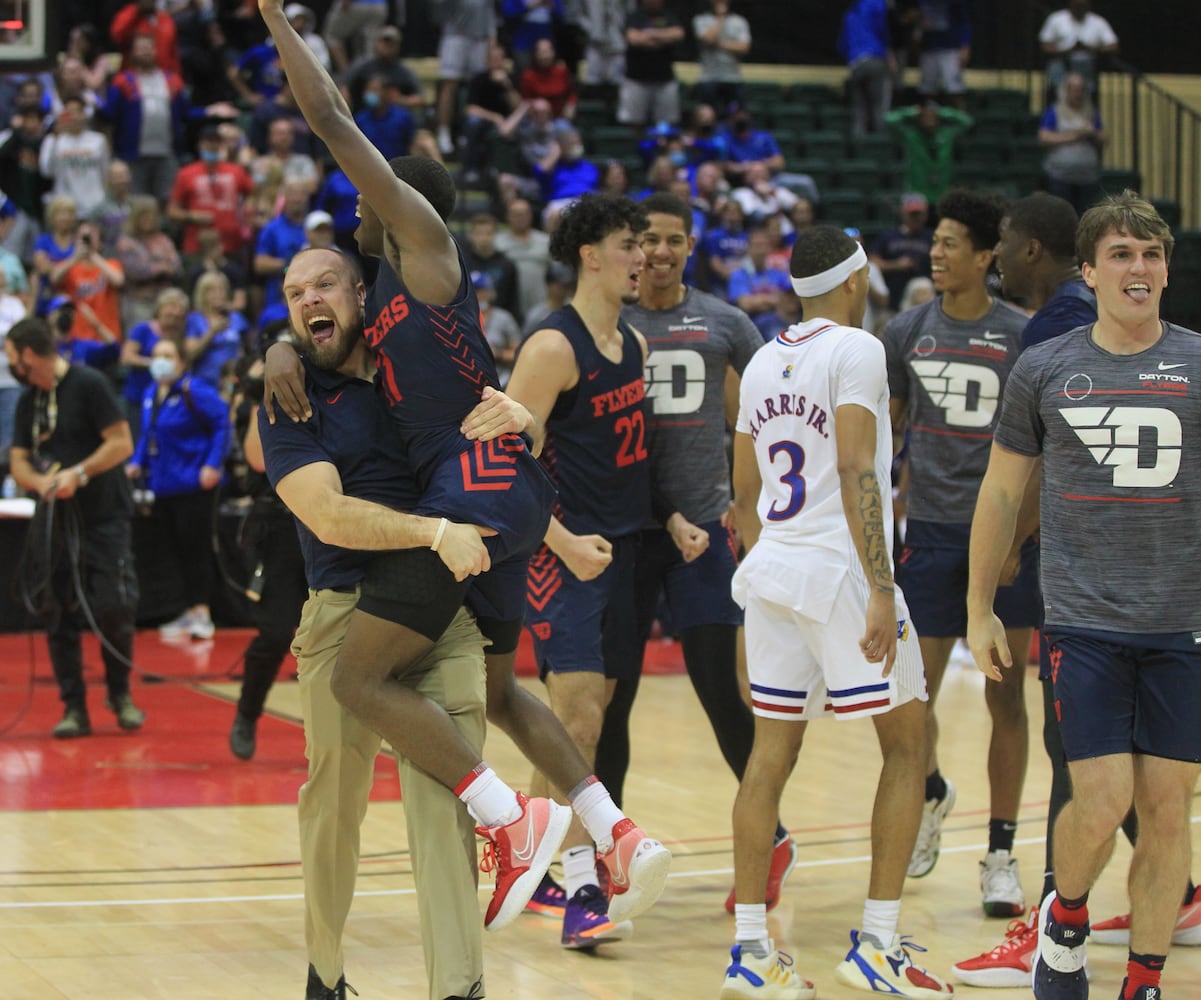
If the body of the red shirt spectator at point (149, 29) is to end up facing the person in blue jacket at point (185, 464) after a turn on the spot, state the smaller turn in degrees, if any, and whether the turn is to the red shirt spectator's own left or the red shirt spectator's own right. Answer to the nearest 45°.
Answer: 0° — they already face them

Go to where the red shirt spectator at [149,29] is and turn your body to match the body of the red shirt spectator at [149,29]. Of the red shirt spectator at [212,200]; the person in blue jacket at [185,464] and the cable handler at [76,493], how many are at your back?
0

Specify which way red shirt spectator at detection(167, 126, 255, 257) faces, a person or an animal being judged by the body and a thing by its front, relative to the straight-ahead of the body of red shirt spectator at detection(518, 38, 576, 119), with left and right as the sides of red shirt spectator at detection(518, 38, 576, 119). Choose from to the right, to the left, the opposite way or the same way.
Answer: the same way

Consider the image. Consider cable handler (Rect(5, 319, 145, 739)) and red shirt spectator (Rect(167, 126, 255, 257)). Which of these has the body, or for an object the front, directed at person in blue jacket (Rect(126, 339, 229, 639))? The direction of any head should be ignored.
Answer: the red shirt spectator

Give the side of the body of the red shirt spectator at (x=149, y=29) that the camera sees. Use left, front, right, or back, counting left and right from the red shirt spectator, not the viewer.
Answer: front

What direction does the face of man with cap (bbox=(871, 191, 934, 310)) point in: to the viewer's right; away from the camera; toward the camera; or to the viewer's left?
toward the camera

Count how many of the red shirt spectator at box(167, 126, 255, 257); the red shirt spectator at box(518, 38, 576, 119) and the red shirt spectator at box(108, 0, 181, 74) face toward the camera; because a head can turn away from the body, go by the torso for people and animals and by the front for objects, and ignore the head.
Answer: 3

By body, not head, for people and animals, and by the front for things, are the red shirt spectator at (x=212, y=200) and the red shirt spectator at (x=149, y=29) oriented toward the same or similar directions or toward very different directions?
same or similar directions

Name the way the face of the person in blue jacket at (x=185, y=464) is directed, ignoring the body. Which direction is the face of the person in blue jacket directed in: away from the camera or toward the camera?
toward the camera

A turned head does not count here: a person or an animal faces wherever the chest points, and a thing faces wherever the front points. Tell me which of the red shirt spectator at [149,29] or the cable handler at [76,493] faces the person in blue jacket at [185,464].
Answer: the red shirt spectator

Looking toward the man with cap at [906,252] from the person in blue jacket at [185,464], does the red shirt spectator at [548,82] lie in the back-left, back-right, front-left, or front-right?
front-left

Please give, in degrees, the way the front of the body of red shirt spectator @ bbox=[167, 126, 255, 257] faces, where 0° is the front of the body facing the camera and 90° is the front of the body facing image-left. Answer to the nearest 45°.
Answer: approximately 0°

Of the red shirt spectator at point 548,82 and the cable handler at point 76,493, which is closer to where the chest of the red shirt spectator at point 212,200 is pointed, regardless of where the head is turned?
the cable handler
